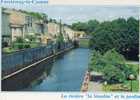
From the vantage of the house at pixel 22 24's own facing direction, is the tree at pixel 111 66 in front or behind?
in front

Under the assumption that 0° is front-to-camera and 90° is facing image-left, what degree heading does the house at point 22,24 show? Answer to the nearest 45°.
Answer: approximately 315°

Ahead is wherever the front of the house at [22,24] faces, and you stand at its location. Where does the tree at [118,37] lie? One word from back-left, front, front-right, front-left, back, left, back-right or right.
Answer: front-left
